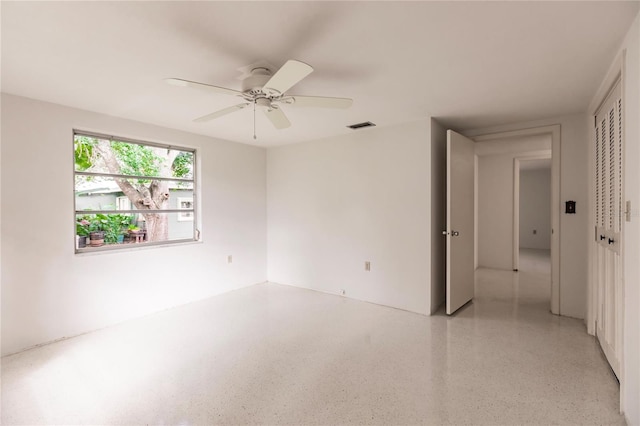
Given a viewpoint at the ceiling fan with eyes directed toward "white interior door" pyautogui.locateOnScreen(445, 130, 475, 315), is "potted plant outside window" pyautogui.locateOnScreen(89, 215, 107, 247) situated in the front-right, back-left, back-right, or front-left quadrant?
back-left

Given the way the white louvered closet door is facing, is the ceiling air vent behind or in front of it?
in front

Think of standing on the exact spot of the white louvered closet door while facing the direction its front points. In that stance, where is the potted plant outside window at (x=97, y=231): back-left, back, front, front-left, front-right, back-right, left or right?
front-left

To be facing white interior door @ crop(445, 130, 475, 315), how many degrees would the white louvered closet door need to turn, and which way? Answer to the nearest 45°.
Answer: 0° — it already faces it

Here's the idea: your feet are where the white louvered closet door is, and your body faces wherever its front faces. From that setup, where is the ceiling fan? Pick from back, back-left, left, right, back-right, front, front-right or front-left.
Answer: front-left

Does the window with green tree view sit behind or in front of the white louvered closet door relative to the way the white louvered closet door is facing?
in front

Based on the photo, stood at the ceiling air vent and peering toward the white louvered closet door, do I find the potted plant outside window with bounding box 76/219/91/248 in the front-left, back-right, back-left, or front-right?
back-right

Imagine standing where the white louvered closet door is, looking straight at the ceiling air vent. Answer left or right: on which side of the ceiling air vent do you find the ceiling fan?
left

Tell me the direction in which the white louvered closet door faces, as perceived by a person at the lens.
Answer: facing to the left of the viewer
